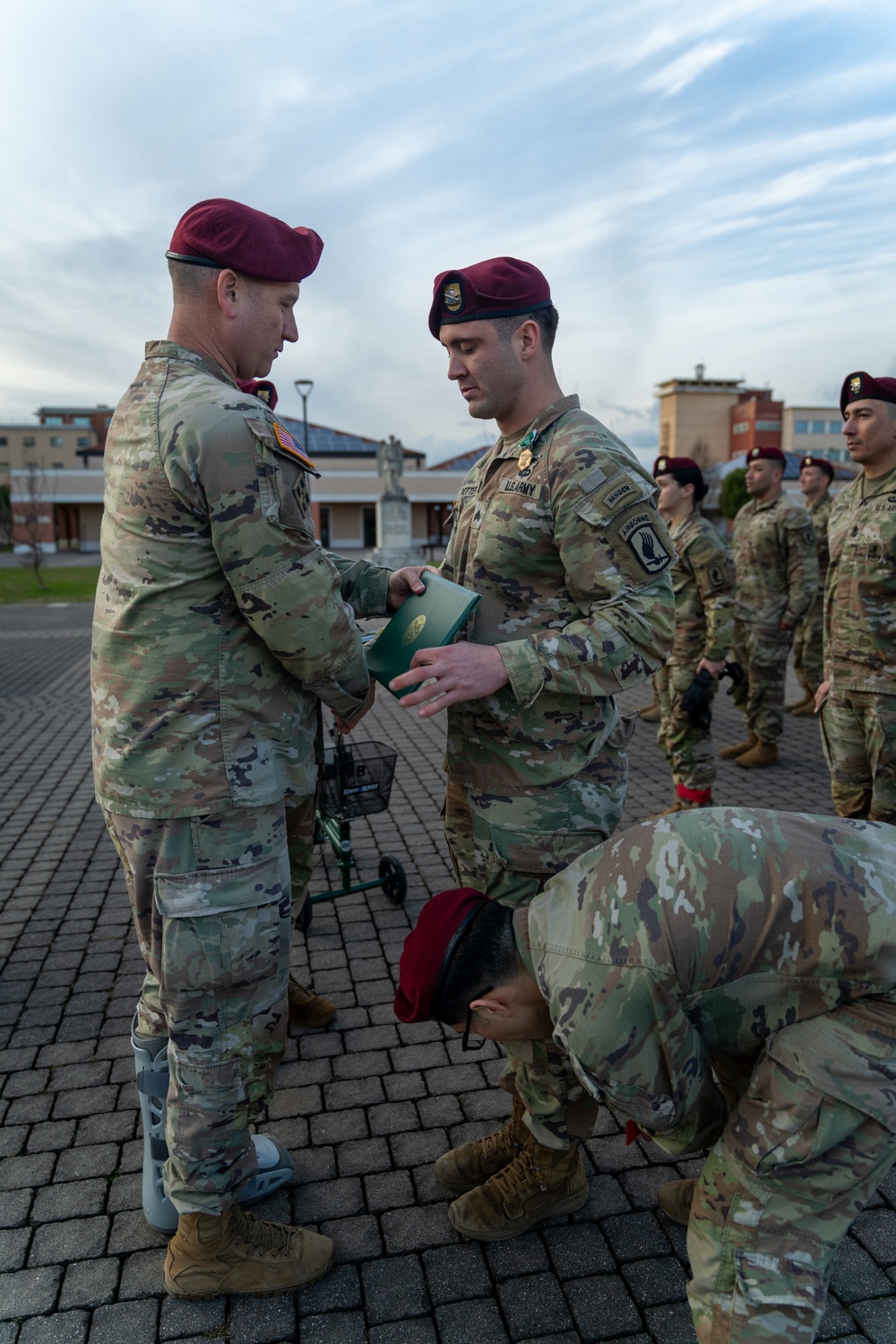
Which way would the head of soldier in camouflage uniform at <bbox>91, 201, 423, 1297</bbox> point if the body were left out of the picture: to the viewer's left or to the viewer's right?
to the viewer's right

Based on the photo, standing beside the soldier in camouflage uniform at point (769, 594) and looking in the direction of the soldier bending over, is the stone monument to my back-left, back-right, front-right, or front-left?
back-right

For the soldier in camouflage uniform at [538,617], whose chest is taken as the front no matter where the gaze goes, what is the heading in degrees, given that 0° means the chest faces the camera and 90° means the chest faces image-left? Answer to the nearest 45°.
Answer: approximately 45°

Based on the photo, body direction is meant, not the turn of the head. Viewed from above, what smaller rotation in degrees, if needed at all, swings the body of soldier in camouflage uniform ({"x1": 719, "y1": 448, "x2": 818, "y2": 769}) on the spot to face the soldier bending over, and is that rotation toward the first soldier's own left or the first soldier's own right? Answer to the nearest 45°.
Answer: approximately 45° to the first soldier's own left

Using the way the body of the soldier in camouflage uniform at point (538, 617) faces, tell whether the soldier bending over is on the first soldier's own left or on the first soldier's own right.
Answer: on the first soldier's own left

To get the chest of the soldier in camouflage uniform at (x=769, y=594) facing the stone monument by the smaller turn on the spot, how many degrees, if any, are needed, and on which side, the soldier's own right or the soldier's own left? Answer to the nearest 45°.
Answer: approximately 90° to the soldier's own right
